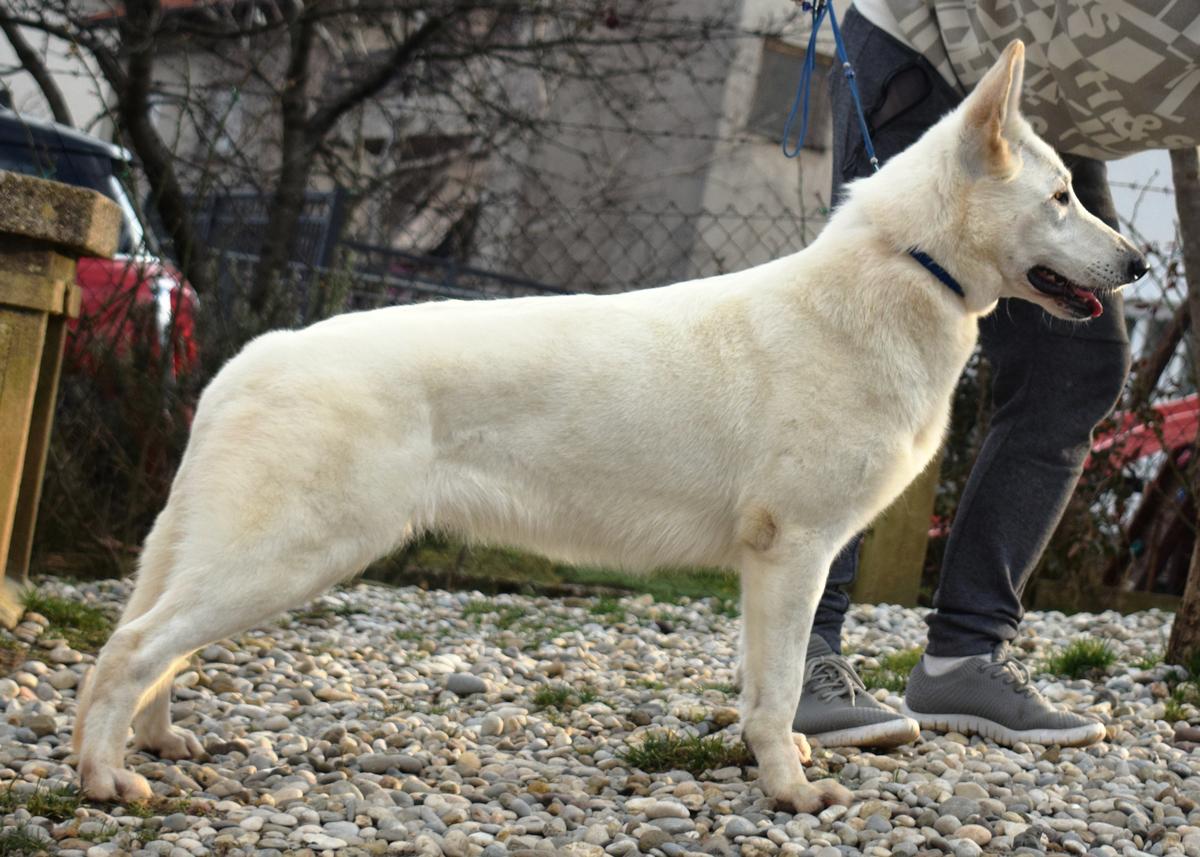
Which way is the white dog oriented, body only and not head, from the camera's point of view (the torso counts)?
to the viewer's right

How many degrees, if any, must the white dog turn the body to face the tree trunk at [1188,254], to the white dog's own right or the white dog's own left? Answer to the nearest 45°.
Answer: approximately 45° to the white dog's own left

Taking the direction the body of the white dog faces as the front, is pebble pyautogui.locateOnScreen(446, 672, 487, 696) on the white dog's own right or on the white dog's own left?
on the white dog's own left

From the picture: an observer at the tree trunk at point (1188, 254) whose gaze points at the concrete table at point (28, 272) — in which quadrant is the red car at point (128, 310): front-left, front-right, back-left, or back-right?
front-right

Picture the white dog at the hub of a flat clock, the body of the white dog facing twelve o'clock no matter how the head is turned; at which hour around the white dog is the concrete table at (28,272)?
The concrete table is roughly at 7 o'clock from the white dog.

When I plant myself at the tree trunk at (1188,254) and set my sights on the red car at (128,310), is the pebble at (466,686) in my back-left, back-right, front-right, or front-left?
front-left

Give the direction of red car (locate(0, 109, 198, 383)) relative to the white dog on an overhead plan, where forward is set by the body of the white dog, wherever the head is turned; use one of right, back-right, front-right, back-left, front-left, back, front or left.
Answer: back-left
